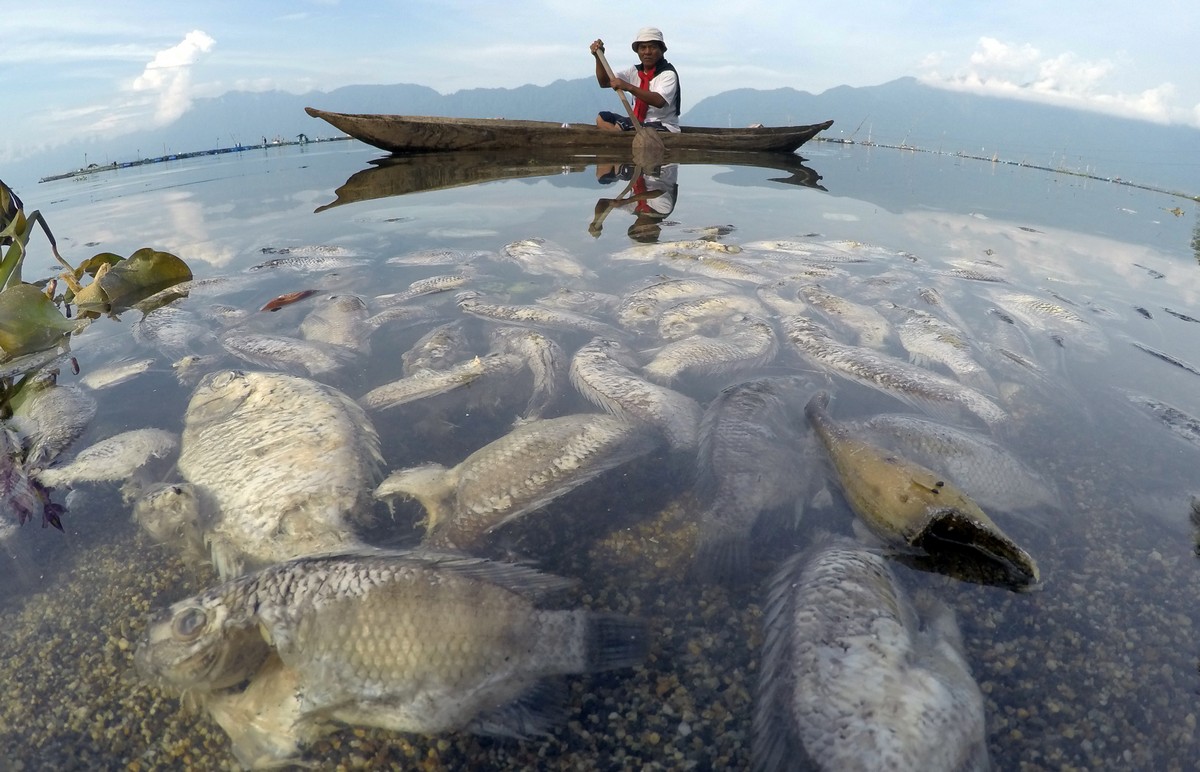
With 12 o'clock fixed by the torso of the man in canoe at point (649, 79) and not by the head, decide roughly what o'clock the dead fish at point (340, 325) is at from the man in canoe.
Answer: The dead fish is roughly at 11 o'clock from the man in canoe.

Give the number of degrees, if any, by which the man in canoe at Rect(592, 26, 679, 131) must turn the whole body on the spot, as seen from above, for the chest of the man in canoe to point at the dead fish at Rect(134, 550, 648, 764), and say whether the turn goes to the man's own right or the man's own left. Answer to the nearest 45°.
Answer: approximately 45° to the man's own left

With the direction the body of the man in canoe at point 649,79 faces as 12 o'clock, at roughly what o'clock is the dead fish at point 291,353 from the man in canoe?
The dead fish is roughly at 11 o'clock from the man in canoe.

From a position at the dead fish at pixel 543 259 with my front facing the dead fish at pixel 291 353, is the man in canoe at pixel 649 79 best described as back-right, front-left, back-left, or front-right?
back-right

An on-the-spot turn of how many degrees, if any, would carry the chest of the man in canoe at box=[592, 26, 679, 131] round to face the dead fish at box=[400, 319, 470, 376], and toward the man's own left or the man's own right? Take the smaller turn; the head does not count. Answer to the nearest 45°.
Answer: approximately 45° to the man's own left

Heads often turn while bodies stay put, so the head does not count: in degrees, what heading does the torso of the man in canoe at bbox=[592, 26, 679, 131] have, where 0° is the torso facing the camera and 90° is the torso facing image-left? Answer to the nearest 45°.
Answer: approximately 45°

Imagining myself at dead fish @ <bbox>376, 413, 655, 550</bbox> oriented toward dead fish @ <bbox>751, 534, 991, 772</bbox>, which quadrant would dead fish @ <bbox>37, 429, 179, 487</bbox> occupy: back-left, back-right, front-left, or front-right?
back-right

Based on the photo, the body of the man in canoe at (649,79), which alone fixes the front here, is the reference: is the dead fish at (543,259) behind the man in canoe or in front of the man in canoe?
in front

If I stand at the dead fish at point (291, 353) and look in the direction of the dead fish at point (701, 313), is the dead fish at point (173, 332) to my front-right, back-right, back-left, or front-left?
back-left

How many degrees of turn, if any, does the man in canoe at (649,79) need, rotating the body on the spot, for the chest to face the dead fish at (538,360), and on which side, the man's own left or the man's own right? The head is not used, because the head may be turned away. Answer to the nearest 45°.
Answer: approximately 45° to the man's own left

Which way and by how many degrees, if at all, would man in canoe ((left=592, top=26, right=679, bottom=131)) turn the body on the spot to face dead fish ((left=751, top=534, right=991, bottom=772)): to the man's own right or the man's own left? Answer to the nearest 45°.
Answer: approximately 45° to the man's own left

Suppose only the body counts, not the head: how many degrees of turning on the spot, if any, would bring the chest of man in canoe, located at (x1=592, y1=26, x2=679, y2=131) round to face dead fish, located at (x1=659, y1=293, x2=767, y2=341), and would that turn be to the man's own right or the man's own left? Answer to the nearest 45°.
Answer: approximately 45° to the man's own left

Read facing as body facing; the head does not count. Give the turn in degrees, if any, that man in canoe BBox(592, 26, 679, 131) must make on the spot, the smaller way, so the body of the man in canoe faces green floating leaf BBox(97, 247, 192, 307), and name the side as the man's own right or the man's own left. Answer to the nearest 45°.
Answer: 0° — they already face it
